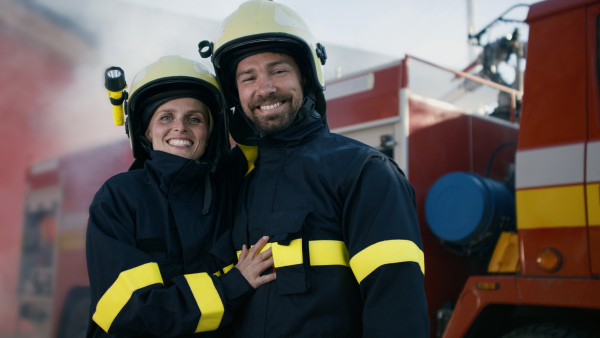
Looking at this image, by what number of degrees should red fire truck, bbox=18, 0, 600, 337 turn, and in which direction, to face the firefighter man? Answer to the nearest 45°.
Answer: approximately 90° to its right

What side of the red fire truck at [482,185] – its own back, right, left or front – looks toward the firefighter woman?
right

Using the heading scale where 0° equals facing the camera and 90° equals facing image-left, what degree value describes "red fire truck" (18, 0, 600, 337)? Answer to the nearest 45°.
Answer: approximately 315°
